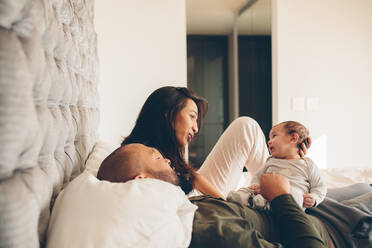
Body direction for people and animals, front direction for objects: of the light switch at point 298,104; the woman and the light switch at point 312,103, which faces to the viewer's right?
the woman

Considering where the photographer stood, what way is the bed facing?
facing to the right of the viewer

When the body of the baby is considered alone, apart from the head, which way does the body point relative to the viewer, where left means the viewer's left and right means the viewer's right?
facing the viewer and to the left of the viewer

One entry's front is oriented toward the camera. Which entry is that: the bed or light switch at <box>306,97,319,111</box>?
the light switch

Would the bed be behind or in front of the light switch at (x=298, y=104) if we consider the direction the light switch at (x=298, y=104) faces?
in front

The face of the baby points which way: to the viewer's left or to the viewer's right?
to the viewer's left

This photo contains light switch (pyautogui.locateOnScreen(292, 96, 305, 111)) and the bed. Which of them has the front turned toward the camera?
the light switch

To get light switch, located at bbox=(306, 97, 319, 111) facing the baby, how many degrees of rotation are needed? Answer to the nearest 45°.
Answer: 0° — it already faces them

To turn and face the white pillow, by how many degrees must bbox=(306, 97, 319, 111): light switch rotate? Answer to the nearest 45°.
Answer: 0° — it already faces it

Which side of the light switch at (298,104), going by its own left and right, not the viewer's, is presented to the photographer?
front

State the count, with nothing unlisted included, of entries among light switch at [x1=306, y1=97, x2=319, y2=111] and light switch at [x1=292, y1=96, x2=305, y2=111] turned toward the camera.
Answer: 2

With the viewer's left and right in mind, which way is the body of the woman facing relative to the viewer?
facing to the right of the viewer

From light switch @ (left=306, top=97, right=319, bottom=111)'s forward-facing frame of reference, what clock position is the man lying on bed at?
The man lying on bed is roughly at 12 o'clock from the light switch.
